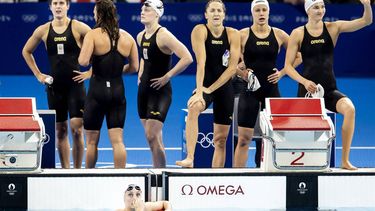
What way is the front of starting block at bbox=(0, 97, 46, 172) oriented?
toward the camera

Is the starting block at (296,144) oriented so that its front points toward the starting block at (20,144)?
no

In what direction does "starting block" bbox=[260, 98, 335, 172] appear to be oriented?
toward the camera

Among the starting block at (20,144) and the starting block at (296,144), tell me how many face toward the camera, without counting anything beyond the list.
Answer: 2

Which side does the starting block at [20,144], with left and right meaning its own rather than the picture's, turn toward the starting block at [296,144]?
left
